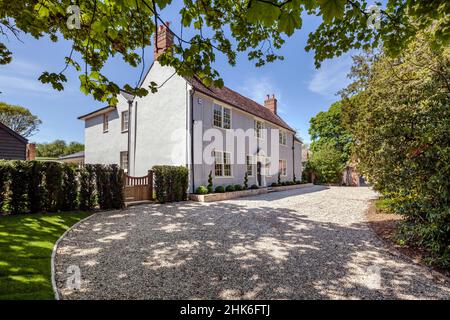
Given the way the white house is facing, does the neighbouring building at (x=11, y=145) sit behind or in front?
behind

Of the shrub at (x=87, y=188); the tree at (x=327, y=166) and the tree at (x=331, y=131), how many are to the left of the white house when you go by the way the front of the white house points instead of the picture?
2

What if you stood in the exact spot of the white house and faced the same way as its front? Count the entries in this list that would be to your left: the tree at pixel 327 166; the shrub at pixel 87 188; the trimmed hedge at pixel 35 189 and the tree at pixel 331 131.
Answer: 2

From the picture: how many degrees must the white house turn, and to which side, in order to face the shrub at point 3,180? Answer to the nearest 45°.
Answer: approximately 90° to its right

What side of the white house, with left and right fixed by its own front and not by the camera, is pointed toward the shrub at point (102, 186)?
right

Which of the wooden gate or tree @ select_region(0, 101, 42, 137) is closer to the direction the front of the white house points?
the wooden gate

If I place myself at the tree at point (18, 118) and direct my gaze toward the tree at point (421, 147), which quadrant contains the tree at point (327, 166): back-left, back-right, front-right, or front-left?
front-left

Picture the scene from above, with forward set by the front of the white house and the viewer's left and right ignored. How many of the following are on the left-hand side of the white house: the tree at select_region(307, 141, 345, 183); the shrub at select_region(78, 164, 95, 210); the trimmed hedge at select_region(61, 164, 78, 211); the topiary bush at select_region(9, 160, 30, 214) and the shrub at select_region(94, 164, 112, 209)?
1

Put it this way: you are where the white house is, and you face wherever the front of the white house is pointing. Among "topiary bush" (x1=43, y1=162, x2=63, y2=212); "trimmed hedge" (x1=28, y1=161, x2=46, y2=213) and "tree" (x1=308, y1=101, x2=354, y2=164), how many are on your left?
1

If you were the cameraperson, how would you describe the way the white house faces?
facing the viewer and to the right of the viewer

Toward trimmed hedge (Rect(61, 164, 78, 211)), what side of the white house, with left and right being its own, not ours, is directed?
right

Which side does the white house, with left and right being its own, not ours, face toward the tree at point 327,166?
left

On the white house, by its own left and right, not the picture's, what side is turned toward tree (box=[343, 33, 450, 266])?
front
